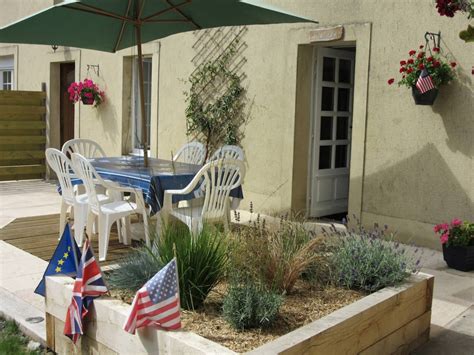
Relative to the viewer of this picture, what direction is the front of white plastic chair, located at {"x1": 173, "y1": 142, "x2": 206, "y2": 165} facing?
facing the viewer and to the left of the viewer

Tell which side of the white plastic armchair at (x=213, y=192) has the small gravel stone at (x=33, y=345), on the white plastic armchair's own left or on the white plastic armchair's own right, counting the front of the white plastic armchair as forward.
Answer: on the white plastic armchair's own left

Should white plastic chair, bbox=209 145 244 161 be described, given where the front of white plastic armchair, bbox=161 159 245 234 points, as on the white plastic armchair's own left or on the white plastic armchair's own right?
on the white plastic armchair's own right

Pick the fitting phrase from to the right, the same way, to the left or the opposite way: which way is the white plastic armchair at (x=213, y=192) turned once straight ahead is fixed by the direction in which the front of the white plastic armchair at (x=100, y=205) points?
to the left

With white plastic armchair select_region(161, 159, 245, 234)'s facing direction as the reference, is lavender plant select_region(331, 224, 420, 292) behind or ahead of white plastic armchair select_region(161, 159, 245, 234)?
behind

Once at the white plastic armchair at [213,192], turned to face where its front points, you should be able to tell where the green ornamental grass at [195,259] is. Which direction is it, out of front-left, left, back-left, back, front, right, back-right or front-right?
back-left

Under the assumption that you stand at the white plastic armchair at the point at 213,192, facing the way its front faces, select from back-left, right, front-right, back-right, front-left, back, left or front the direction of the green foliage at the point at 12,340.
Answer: left

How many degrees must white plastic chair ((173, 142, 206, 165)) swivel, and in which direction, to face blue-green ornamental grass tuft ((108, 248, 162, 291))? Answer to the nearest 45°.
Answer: approximately 45° to its left

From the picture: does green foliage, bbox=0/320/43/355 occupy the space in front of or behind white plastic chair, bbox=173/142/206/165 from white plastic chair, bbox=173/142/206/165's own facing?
in front

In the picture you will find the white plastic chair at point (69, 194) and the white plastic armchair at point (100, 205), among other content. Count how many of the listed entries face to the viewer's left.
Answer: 0

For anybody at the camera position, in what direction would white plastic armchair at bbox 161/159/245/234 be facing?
facing away from the viewer and to the left of the viewer

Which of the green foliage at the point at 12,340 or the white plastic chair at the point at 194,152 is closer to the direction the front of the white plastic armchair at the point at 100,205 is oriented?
the white plastic chair

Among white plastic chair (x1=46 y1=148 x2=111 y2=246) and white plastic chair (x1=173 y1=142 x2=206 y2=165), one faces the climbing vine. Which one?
white plastic chair (x1=46 y1=148 x2=111 y2=246)

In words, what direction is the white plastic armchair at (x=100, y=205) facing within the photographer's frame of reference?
facing away from the viewer and to the right of the viewer

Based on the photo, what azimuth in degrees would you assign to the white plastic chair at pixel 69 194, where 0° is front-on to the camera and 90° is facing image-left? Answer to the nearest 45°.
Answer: approximately 225°

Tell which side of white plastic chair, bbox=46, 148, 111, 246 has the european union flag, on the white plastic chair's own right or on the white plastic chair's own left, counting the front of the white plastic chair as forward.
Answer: on the white plastic chair's own right

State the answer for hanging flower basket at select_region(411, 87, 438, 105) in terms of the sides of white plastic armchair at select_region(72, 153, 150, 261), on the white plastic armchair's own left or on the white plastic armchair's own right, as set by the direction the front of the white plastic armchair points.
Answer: on the white plastic armchair's own right
